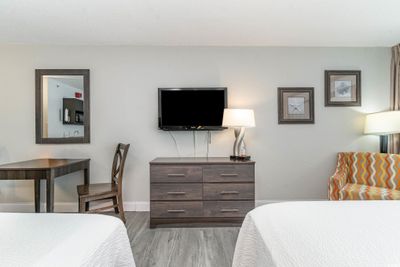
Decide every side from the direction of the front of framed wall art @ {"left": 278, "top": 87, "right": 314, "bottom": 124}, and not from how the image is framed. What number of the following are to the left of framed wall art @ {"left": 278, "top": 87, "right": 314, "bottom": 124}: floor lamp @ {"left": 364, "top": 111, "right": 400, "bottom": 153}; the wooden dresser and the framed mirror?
1

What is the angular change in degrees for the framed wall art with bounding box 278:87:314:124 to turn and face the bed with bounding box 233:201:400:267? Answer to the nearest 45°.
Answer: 0° — it already faces it

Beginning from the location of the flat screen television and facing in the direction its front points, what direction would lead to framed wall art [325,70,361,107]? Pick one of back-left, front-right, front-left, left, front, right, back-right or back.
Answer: left

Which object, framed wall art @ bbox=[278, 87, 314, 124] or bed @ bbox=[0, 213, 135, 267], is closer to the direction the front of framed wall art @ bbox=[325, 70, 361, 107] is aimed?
the bed

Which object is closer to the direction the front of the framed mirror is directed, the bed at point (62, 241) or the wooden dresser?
the bed

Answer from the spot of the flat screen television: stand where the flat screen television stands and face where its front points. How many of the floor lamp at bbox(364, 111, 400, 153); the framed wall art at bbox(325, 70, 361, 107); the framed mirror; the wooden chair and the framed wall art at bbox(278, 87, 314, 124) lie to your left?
3

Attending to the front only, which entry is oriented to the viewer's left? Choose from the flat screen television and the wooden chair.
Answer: the wooden chair

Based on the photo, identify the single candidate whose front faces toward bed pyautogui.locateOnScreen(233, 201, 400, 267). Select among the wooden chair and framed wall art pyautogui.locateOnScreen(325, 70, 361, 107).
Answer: the framed wall art

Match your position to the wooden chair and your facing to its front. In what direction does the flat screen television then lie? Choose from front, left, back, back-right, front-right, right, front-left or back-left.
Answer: back

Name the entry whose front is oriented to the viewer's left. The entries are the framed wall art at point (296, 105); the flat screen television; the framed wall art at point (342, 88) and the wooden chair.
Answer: the wooden chair

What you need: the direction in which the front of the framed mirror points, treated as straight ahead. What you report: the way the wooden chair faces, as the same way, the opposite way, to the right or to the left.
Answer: to the right

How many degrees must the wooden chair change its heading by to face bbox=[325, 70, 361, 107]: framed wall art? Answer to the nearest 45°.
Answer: approximately 180°

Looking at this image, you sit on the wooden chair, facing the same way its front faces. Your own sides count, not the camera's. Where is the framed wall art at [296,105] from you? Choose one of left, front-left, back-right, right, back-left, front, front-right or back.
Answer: back

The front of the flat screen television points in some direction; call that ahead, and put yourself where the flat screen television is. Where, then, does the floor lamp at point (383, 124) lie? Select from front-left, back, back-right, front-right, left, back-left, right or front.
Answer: left

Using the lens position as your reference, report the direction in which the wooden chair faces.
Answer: facing to the left of the viewer

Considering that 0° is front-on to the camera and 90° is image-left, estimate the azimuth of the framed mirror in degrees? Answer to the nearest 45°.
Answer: approximately 0°
